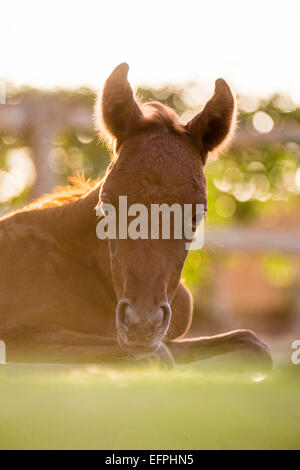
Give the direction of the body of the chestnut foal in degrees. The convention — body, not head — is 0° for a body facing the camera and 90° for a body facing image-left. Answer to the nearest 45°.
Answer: approximately 315°
